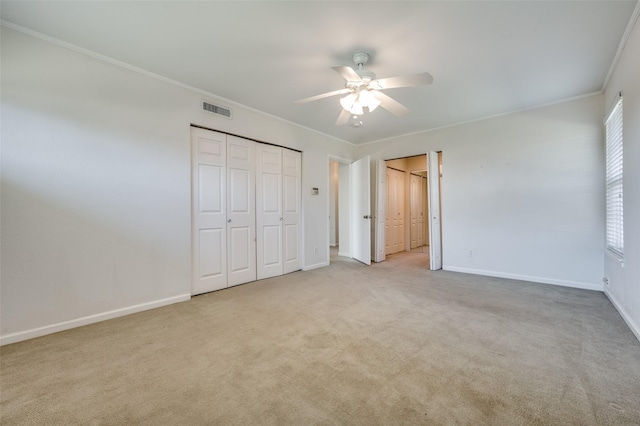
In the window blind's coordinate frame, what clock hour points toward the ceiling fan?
The ceiling fan is roughly at 10 o'clock from the window blind.

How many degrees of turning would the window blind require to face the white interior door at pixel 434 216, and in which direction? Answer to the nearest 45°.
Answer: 0° — it already faces it

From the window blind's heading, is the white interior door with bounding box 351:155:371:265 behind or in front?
in front

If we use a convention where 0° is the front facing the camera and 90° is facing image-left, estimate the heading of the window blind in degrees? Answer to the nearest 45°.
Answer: approximately 90°

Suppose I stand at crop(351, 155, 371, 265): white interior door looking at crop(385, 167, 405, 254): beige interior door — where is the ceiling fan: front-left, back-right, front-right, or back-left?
back-right

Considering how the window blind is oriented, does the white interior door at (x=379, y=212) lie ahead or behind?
ahead

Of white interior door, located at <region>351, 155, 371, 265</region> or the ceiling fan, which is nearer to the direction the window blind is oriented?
the white interior door

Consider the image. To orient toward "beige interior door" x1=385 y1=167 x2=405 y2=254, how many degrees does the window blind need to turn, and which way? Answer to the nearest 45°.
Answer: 0° — it already faces it

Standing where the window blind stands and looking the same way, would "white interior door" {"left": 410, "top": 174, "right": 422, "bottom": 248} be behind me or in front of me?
in front

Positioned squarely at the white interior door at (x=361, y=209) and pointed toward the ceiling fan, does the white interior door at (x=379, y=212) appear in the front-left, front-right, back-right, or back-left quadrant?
back-left
